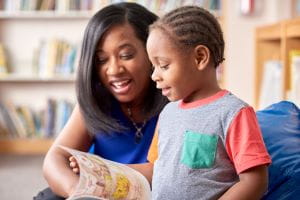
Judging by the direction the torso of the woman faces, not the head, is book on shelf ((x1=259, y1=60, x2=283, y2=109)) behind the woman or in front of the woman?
behind

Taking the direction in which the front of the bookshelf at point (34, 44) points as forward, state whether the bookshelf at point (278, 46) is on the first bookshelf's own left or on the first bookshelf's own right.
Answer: on the first bookshelf's own left

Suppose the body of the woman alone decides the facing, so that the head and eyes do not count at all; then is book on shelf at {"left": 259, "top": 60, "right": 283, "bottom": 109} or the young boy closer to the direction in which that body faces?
the young boy

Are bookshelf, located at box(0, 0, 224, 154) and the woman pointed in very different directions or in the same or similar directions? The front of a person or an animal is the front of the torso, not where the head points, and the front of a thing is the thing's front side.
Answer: same or similar directions

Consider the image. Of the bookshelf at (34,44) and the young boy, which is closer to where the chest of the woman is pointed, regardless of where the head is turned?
the young boy

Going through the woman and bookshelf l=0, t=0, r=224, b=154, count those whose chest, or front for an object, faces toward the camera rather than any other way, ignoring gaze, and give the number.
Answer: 2

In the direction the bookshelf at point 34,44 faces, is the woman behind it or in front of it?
in front

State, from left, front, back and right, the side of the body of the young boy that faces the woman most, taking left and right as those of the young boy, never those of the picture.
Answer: right

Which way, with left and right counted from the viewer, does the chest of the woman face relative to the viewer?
facing the viewer

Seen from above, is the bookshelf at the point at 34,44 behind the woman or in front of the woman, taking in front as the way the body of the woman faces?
behind

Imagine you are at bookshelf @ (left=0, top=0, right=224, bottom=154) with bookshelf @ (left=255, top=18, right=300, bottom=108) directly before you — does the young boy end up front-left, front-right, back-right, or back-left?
front-right

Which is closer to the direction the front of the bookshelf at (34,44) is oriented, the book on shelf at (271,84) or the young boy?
the young boy

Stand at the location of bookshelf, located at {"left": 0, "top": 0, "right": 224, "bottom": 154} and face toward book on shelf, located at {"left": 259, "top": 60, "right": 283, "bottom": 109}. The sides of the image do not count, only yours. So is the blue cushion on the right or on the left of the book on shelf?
right

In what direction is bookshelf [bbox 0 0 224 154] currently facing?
toward the camera

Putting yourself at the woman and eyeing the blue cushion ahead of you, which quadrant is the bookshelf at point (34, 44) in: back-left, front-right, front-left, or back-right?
back-left

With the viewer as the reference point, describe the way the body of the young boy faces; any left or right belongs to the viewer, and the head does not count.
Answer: facing the viewer and to the left of the viewer
